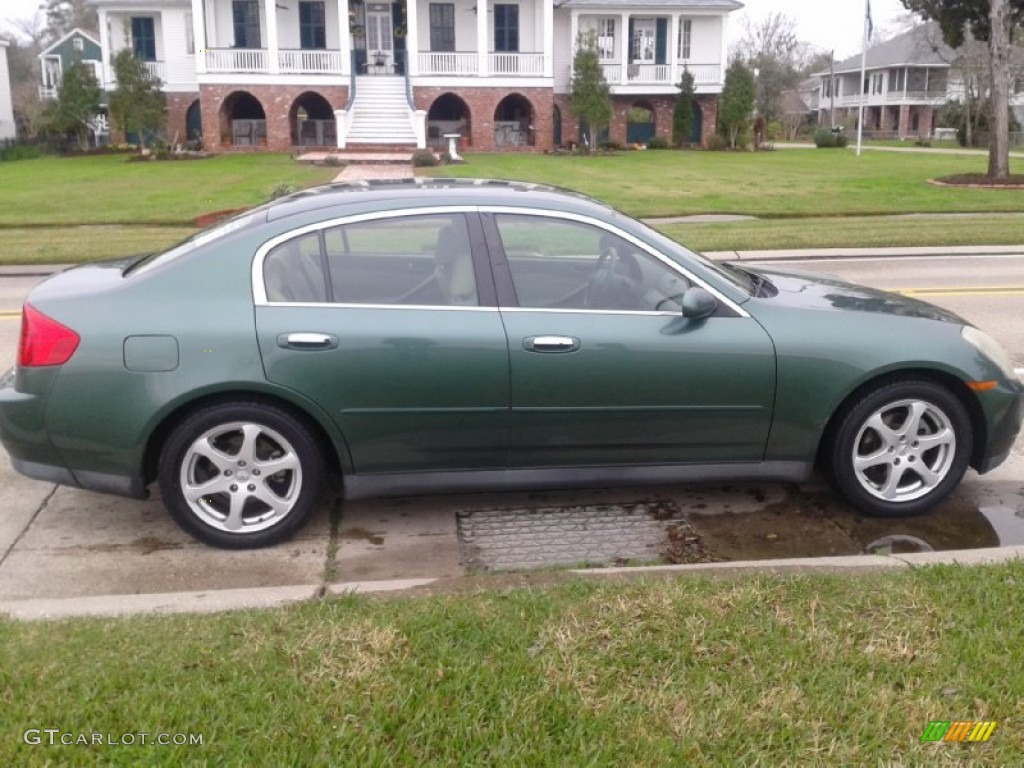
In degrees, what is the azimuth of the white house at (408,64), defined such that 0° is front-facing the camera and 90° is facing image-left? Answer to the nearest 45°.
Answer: approximately 0°

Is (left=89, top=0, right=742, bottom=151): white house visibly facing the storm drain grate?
yes

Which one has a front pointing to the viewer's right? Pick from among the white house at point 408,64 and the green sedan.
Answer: the green sedan

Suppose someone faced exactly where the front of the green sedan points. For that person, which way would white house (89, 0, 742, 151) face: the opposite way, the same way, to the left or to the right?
to the right

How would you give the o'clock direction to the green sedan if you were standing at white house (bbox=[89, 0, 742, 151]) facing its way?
The green sedan is roughly at 12 o'clock from the white house.

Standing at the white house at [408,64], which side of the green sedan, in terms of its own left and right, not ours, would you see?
left

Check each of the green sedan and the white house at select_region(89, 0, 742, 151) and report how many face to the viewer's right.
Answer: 1

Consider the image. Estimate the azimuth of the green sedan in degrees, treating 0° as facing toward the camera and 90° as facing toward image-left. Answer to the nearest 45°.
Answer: approximately 270°
